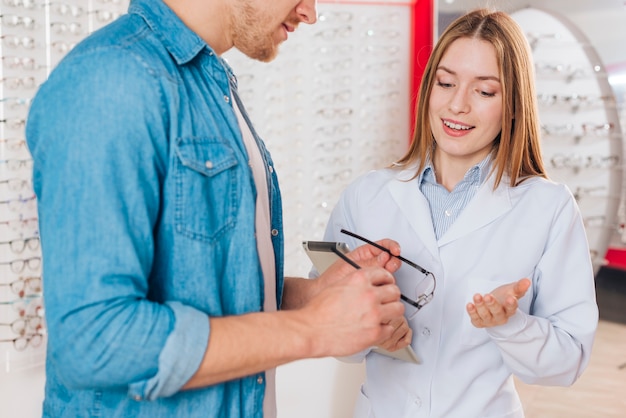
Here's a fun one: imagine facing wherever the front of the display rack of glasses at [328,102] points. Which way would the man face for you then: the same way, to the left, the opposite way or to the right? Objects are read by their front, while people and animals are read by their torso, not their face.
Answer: to the left

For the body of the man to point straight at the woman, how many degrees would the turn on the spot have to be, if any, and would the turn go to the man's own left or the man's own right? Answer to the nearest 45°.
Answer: approximately 45° to the man's own left

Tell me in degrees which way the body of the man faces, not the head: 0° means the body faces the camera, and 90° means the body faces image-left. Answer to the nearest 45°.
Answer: approximately 270°

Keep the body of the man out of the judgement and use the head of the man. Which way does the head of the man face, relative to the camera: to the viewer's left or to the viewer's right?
to the viewer's right

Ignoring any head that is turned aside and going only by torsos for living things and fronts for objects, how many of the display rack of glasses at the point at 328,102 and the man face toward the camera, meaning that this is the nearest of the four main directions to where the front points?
1
